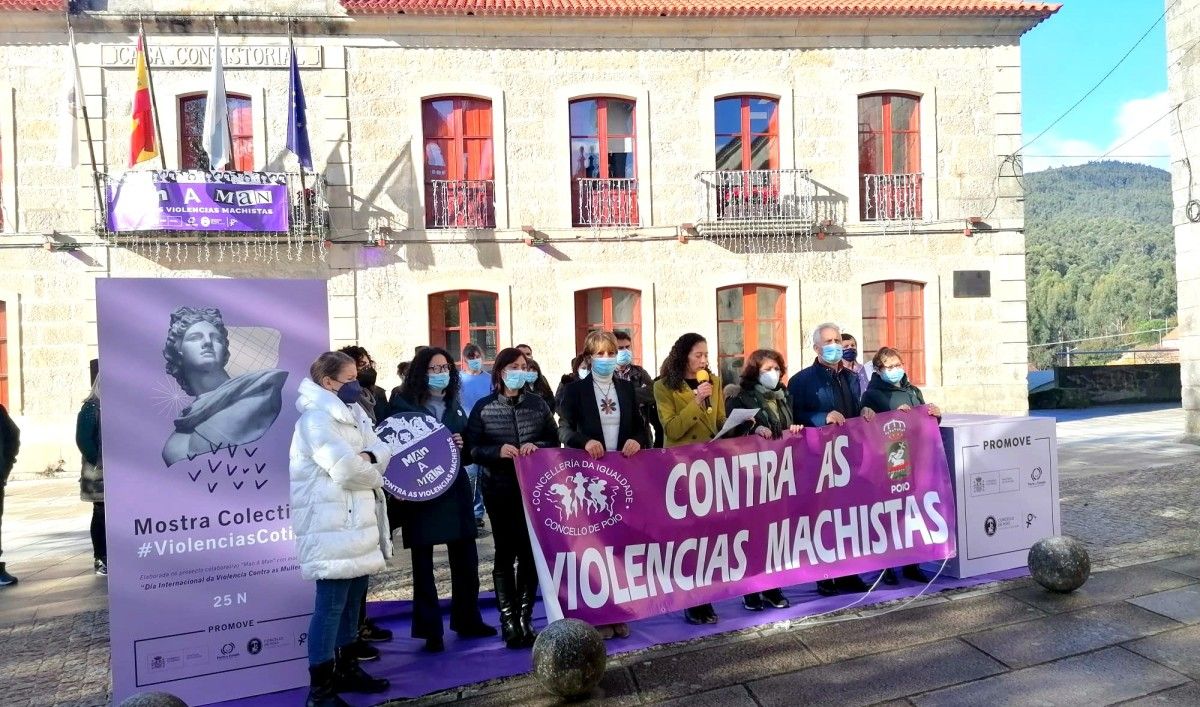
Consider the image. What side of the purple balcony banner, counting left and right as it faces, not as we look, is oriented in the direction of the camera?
front

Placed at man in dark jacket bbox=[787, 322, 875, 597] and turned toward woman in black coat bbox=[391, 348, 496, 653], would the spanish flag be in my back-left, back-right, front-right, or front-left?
front-right

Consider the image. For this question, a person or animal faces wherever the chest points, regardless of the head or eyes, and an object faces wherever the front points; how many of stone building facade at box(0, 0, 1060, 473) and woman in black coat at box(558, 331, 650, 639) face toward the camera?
2

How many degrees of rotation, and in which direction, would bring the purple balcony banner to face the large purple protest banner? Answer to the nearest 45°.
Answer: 0° — it already faces it

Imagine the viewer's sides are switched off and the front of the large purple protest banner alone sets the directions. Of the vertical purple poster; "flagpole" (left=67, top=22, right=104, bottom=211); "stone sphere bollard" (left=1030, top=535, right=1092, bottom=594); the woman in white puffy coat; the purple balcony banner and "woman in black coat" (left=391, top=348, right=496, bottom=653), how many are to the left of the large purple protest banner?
1

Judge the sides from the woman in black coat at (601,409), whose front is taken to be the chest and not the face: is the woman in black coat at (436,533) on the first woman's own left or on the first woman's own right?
on the first woman's own right

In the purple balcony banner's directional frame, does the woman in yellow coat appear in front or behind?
in front

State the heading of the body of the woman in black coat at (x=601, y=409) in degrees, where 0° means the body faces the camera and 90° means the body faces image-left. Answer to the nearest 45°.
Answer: approximately 0°

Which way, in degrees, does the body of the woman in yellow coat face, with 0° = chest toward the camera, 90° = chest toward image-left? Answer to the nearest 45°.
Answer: approximately 315°

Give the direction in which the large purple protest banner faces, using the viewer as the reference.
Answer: facing the viewer

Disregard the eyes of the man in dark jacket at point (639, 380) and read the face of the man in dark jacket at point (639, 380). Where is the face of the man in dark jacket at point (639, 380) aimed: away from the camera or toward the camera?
toward the camera

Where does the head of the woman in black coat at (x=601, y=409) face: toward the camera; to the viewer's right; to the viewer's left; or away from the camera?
toward the camera

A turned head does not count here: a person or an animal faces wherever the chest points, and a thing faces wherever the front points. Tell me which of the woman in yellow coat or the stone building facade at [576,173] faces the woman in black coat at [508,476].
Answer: the stone building facade

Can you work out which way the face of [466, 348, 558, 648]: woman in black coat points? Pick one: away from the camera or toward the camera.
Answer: toward the camera

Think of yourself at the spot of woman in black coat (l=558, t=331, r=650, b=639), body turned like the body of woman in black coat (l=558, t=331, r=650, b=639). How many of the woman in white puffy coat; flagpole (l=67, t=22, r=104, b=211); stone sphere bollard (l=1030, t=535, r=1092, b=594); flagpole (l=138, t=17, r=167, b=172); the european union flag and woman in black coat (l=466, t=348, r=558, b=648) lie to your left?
1

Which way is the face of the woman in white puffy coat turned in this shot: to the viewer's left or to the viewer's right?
to the viewer's right
